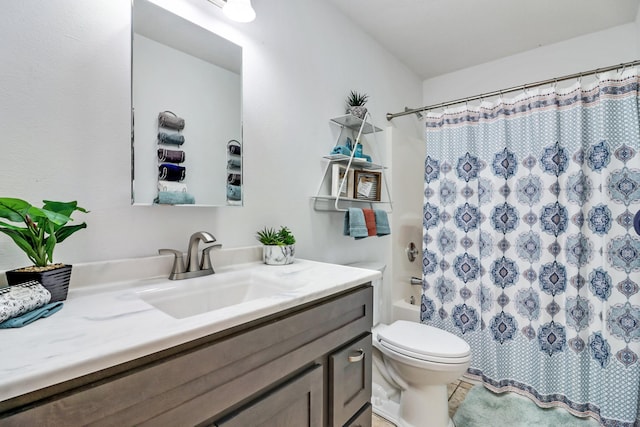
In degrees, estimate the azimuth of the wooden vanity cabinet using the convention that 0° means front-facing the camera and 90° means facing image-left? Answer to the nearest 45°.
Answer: approximately 315°

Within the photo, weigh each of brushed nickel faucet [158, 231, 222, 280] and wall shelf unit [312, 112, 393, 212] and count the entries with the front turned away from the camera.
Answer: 0

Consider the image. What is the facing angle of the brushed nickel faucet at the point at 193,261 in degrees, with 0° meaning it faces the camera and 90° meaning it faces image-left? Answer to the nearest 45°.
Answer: approximately 315°

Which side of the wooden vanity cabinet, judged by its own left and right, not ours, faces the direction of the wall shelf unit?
left

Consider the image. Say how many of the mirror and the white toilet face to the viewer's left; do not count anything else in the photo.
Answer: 0

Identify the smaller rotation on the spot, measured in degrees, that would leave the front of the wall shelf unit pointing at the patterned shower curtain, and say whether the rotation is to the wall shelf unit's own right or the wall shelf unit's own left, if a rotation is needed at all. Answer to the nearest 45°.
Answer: approximately 45° to the wall shelf unit's own left

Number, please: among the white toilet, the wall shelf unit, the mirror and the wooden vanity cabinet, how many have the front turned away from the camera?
0

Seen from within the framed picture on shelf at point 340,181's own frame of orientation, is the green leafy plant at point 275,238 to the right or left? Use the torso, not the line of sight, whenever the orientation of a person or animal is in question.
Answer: on its right

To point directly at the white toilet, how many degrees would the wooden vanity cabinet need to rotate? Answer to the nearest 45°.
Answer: approximately 90° to its left

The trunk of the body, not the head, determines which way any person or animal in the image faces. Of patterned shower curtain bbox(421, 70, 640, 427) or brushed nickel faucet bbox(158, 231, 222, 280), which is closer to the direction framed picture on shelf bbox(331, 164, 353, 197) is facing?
the patterned shower curtain

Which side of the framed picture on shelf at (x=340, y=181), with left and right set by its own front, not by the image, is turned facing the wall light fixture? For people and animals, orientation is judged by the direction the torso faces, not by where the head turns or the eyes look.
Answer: right

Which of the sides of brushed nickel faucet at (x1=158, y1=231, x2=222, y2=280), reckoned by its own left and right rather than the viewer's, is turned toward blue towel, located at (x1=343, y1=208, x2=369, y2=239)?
left

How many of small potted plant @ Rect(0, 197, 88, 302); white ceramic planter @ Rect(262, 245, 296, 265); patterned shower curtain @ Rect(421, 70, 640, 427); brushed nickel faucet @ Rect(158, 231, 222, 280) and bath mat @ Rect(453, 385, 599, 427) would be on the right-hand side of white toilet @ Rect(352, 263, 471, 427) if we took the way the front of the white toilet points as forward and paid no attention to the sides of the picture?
3

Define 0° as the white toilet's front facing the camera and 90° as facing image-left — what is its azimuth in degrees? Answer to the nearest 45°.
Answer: approximately 315°

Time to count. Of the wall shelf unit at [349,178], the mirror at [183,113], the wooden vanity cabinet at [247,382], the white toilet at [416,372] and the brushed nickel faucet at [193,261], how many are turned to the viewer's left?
0

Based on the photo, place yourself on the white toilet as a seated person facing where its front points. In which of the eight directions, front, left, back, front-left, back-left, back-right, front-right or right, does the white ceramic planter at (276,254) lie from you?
right
